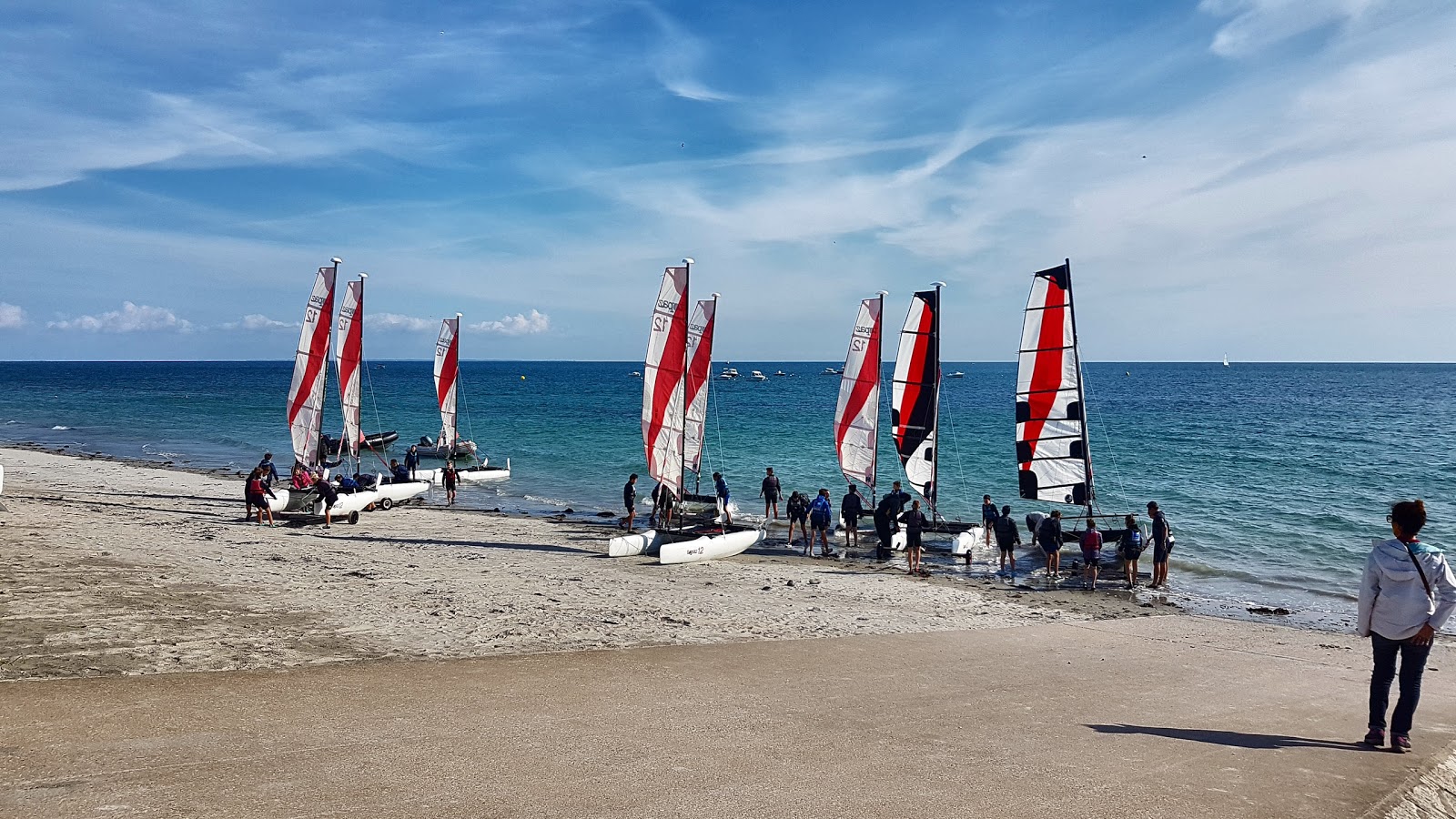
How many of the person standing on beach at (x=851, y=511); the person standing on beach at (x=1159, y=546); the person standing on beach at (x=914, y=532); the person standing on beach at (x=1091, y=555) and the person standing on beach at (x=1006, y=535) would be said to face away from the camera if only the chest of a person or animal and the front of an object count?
4

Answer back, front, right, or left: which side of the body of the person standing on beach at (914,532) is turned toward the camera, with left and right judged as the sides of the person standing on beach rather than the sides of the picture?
back

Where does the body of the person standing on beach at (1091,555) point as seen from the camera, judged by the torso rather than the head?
away from the camera

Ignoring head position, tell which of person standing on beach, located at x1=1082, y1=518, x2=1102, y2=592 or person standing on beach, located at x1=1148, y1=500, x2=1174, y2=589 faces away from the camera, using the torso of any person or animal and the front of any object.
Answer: person standing on beach, located at x1=1082, y1=518, x2=1102, y2=592

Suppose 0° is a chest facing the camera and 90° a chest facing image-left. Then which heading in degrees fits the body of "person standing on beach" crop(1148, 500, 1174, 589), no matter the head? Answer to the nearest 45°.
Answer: approximately 90°

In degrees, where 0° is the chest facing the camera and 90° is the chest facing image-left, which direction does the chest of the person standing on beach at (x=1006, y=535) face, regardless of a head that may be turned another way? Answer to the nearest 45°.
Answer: approximately 180°

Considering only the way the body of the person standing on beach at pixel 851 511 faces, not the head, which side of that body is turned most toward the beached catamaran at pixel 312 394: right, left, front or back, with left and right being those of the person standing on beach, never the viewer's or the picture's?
left

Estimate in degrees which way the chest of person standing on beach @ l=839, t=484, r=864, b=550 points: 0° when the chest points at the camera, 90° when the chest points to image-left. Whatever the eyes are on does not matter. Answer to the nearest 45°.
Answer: approximately 180°
